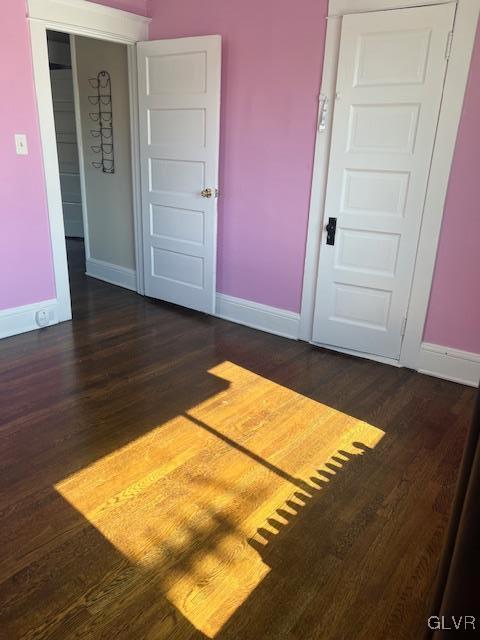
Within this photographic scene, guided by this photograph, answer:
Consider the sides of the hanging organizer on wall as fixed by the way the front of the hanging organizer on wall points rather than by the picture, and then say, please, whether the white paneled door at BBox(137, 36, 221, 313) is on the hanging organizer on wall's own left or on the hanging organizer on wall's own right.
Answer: on the hanging organizer on wall's own left

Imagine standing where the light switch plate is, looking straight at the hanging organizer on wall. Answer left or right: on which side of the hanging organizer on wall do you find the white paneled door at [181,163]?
right

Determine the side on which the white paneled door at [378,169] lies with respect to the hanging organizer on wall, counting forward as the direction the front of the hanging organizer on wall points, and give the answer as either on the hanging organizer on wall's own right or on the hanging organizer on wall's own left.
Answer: on the hanging organizer on wall's own left

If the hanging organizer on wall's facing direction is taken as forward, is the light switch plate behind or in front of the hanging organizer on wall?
in front

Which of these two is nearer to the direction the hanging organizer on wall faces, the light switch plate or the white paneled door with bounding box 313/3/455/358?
the light switch plate

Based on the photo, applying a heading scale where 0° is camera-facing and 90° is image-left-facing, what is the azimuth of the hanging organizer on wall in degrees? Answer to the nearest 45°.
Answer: approximately 45°
